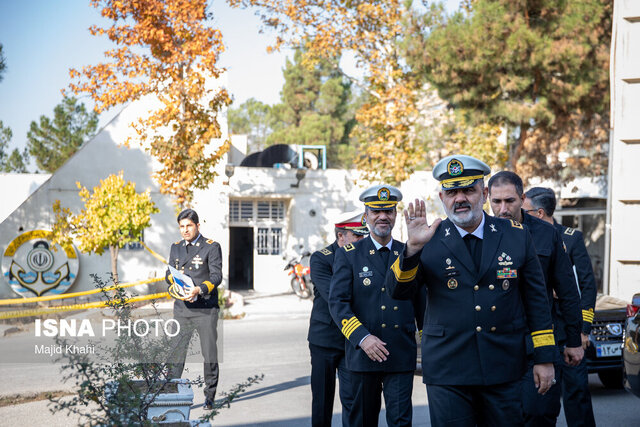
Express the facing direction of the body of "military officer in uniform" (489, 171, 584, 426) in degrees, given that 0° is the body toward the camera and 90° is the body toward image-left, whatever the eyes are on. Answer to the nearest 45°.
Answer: approximately 45°

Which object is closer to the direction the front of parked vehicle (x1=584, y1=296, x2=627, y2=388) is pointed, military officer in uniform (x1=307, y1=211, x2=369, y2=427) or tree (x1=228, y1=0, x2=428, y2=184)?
the military officer in uniform

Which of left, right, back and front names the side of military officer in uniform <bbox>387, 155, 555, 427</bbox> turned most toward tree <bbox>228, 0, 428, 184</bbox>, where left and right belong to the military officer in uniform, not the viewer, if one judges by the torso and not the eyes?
back

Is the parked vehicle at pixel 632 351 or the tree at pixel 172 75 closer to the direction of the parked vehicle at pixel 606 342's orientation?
the parked vehicle

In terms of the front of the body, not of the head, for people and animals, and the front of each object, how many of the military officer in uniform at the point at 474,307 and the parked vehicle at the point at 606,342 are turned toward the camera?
2

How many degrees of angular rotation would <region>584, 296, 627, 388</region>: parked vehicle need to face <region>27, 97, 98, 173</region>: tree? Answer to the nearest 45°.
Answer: approximately 135° to its right
